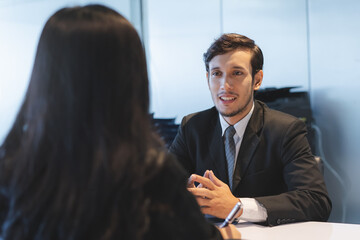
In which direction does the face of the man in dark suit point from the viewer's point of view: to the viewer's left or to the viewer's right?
to the viewer's left

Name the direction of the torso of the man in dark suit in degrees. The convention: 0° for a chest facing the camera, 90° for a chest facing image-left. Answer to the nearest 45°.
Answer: approximately 45°

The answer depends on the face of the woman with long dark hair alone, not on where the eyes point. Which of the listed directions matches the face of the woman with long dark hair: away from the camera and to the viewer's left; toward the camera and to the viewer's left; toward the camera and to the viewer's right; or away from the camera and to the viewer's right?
away from the camera and to the viewer's right

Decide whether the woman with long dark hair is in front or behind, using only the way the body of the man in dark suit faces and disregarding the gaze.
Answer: in front
